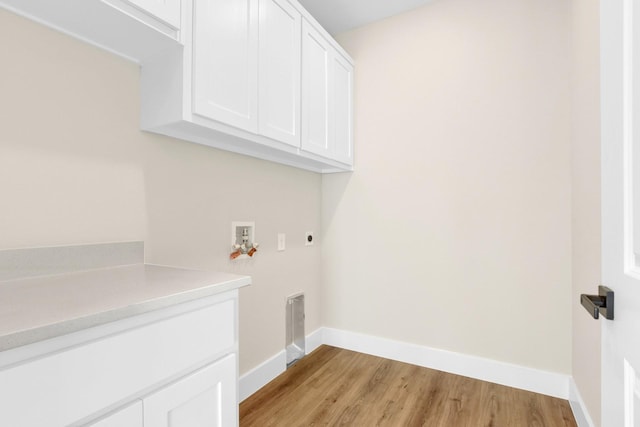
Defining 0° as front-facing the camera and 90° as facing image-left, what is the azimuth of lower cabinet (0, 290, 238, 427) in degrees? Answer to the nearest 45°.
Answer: approximately 315°

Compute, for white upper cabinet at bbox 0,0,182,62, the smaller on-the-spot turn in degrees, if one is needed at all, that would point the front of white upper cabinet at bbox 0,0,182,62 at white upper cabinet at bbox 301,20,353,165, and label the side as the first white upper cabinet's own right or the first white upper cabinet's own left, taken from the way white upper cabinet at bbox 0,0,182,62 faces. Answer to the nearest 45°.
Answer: approximately 45° to the first white upper cabinet's own left

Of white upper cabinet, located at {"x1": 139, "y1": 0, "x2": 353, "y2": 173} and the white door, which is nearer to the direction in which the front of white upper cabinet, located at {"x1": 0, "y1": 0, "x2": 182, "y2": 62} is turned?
the white door

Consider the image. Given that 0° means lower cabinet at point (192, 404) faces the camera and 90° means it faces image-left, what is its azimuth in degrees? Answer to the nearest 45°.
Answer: approximately 315°

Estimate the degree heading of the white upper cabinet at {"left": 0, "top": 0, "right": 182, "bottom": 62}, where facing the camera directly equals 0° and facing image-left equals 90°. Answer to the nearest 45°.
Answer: approximately 315°

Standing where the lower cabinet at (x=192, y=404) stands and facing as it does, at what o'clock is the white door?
The white door is roughly at 12 o'clock from the lower cabinet.

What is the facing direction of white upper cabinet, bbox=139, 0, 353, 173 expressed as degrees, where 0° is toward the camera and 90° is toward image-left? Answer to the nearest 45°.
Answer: approximately 315°
